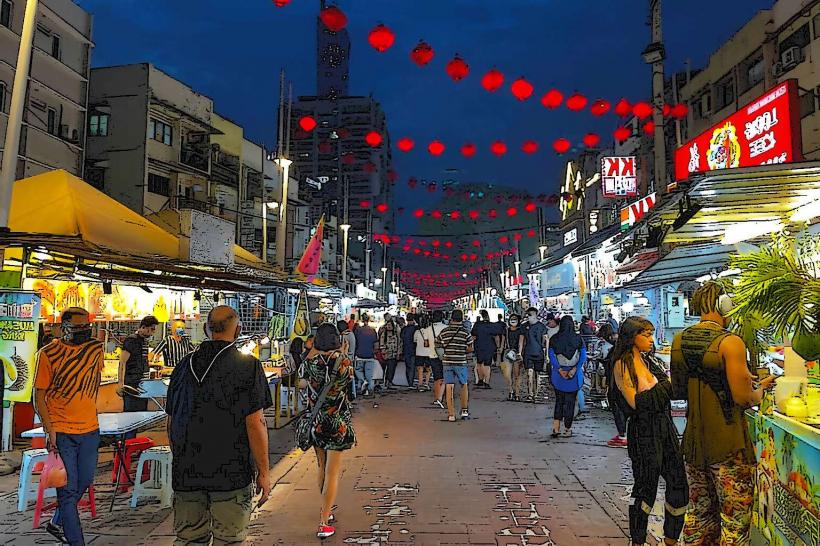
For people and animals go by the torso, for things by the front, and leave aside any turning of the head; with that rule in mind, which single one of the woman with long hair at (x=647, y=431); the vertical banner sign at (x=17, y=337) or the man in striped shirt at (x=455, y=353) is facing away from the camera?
the man in striped shirt

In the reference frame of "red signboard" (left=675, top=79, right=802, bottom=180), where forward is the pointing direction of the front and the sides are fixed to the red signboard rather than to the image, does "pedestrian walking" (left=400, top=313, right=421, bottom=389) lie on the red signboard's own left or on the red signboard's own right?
on the red signboard's own right

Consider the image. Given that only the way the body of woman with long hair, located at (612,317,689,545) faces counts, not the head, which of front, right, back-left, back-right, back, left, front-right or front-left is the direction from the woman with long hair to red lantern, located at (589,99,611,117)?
back-left

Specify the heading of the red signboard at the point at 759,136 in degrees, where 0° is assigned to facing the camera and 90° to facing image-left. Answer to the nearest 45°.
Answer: approximately 45°

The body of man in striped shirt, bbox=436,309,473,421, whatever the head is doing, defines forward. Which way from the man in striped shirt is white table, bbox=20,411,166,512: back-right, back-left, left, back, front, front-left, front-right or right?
back-left

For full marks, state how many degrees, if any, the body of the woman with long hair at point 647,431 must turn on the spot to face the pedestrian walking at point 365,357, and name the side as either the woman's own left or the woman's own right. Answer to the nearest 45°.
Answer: approximately 180°

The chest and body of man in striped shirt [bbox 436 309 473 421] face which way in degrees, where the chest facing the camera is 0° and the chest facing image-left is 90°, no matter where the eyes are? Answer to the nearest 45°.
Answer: approximately 180°

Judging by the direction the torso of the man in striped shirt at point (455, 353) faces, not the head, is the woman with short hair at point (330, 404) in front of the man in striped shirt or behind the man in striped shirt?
behind

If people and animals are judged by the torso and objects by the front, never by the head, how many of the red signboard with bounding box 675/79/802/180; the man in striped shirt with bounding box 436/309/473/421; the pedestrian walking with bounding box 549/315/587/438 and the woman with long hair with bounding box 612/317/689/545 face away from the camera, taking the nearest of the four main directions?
2

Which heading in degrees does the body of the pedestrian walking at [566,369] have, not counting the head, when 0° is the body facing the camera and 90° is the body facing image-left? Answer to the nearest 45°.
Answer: approximately 180°
